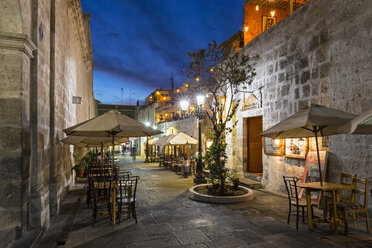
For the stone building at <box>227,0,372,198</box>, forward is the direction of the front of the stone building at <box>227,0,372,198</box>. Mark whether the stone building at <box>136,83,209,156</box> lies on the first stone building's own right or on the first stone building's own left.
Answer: on the first stone building's own right

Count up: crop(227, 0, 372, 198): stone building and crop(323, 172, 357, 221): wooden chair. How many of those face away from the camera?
0

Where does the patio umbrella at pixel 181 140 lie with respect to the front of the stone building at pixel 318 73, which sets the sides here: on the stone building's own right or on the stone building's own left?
on the stone building's own right

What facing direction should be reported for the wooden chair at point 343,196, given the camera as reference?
facing the viewer and to the left of the viewer

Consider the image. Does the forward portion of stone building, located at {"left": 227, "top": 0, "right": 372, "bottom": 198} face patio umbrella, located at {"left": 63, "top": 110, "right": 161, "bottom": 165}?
yes

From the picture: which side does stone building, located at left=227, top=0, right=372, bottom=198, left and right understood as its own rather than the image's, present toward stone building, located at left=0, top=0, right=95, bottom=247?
front

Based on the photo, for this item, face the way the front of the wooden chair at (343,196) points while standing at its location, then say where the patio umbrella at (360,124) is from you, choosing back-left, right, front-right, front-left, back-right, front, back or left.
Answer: front-left

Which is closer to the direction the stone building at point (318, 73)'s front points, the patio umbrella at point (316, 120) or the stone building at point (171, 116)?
the patio umbrella

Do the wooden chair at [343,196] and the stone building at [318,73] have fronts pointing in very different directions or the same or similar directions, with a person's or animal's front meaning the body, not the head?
same or similar directions
